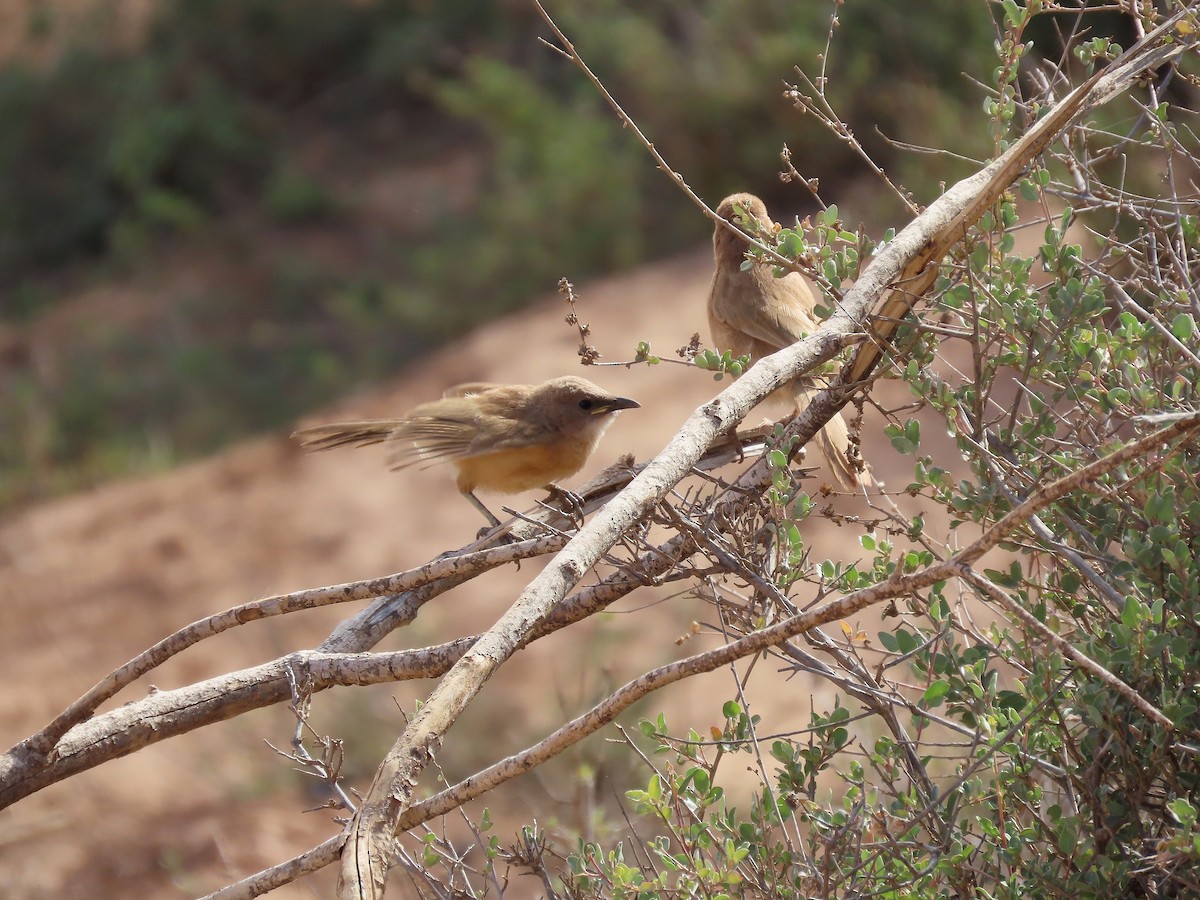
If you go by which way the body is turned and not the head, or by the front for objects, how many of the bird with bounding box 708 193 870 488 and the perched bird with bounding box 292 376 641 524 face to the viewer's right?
1

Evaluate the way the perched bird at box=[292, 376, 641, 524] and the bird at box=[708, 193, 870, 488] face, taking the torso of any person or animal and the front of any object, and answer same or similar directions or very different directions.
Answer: very different directions

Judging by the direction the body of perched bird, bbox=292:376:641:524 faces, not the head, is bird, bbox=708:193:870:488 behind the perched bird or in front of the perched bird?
in front

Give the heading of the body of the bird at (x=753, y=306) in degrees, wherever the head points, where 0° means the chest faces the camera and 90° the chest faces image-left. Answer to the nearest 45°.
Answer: approximately 90°

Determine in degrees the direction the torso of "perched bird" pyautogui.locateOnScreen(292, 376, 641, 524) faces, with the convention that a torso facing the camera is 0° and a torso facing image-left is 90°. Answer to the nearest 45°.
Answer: approximately 270°

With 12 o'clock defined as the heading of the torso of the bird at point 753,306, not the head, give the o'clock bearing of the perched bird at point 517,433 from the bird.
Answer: The perched bird is roughly at 11 o'clock from the bird.
